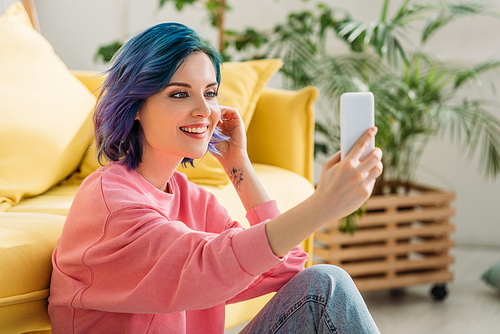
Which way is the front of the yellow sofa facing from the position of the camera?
facing the viewer and to the right of the viewer

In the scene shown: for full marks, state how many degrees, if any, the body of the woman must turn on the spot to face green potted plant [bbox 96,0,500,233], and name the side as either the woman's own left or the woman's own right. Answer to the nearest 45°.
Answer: approximately 90° to the woman's own left

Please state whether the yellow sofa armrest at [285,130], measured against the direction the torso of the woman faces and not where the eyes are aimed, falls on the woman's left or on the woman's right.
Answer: on the woman's left

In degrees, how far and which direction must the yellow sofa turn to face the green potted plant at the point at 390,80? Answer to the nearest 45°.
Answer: approximately 90° to its left

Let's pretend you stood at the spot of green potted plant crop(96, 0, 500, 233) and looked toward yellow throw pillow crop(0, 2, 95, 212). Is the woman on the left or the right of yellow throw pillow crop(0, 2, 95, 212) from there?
left

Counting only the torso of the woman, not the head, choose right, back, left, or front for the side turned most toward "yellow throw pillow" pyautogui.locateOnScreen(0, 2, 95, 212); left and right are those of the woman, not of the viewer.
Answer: back
